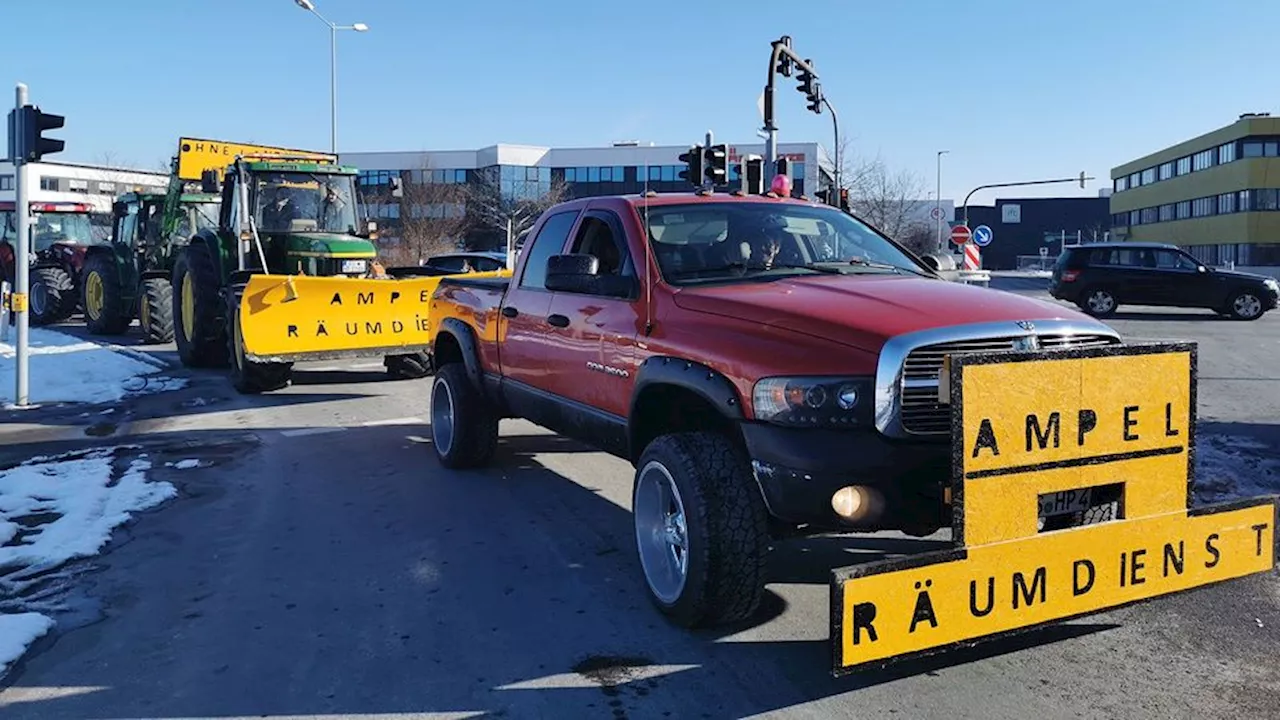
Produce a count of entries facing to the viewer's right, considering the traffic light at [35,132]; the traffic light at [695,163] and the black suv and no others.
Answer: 2

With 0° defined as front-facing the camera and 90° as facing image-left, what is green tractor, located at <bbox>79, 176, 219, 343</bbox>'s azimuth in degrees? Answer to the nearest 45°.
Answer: approximately 315°

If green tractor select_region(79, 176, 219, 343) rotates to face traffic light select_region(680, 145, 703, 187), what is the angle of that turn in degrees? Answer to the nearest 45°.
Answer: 0° — it already faces it

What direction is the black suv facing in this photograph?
to the viewer's right

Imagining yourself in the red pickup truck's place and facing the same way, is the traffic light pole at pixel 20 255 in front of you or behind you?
behind

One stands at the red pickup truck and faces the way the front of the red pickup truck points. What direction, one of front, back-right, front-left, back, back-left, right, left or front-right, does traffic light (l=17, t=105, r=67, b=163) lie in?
back

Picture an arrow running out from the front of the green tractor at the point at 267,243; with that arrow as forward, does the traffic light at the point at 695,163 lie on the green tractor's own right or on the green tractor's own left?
on the green tractor's own left

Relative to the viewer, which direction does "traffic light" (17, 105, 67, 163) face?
to the viewer's right

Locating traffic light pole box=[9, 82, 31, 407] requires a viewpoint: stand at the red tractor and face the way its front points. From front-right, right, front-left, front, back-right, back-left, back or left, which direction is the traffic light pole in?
front-right
